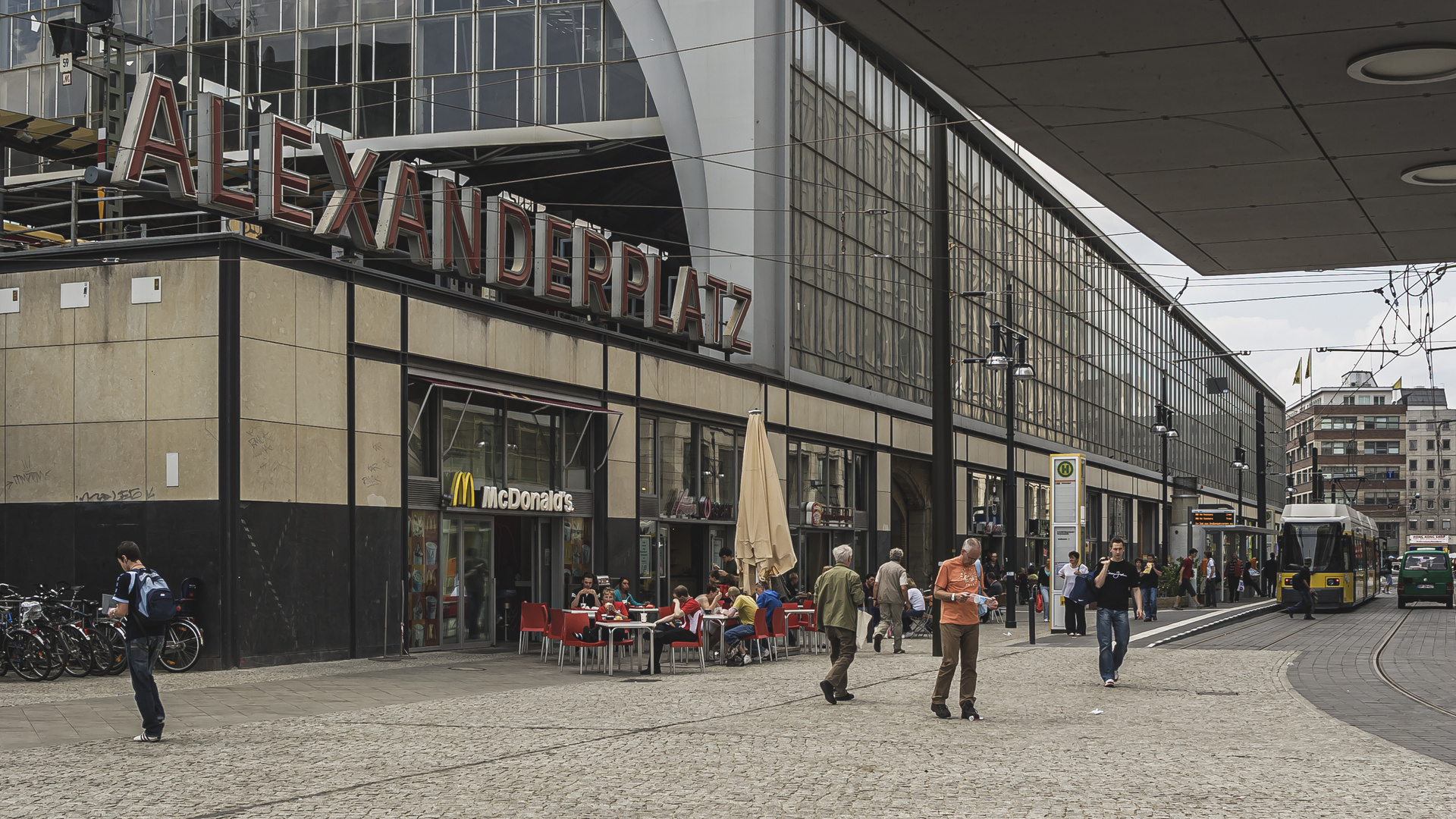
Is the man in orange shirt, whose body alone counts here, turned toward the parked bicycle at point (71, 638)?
no

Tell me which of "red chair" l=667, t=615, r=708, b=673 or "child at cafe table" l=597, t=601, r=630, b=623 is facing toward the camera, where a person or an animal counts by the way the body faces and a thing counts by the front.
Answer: the child at cafe table

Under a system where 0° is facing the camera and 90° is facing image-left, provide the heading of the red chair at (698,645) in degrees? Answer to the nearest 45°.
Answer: approximately 90°

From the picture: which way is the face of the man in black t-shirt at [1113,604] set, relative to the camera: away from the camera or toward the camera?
toward the camera

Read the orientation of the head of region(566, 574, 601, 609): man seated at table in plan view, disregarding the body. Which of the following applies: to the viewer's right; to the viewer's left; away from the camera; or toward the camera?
toward the camera

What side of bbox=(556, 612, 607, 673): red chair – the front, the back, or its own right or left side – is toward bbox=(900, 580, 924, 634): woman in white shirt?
left

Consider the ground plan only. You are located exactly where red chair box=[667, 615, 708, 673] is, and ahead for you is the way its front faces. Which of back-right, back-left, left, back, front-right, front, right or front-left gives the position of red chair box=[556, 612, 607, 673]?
front

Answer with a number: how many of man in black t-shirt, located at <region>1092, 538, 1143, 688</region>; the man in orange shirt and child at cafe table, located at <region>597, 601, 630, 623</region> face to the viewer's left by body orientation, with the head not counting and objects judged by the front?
0

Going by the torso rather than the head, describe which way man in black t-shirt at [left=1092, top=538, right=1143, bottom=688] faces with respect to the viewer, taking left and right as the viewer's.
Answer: facing the viewer

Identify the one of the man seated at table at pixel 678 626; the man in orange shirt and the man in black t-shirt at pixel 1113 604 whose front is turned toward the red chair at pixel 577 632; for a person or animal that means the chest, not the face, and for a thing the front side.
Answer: the man seated at table

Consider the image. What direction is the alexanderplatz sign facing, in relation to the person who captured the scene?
facing the viewer and to the right of the viewer
